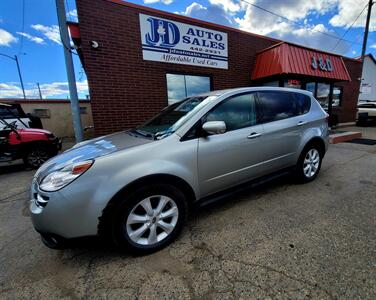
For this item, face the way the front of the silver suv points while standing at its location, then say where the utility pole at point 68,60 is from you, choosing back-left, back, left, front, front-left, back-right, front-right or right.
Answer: right

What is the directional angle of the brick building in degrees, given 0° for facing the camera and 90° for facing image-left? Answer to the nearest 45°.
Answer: approximately 315°

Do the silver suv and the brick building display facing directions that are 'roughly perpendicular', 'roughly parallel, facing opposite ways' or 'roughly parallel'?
roughly perpendicular

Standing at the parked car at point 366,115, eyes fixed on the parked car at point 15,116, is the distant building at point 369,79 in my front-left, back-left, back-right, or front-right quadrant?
back-right
